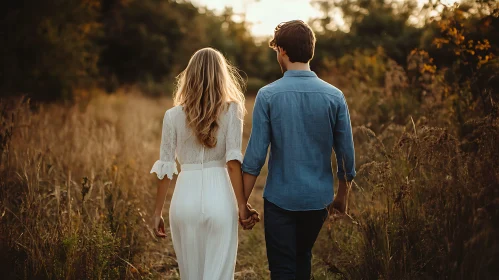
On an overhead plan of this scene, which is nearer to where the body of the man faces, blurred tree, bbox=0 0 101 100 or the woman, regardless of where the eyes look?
the blurred tree

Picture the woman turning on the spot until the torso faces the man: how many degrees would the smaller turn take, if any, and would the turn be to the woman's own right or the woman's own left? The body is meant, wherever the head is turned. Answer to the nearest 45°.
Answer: approximately 135° to the woman's own right

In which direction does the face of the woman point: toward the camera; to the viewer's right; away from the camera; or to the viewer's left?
away from the camera

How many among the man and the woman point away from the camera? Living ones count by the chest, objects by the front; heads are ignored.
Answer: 2

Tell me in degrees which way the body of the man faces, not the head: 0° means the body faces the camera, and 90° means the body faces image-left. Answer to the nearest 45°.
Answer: approximately 180°

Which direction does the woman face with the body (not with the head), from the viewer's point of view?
away from the camera

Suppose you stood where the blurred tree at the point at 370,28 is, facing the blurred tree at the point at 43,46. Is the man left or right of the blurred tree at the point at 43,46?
left

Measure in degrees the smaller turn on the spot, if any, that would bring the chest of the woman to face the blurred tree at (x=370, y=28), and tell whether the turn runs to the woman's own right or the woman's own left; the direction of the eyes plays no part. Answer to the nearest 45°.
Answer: approximately 45° to the woman's own right

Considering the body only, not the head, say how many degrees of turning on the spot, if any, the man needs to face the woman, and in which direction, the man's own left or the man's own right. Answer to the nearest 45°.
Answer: approximately 90° to the man's own left
